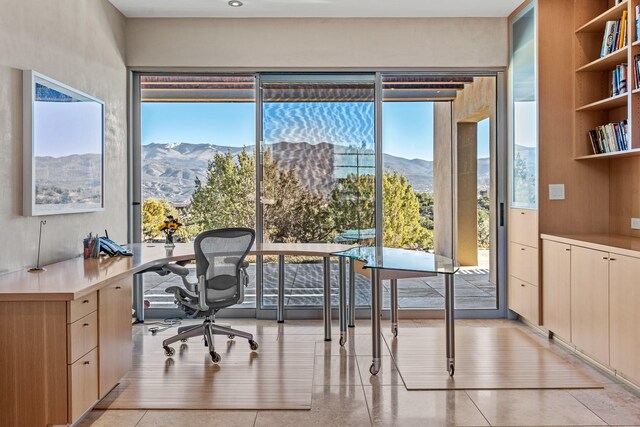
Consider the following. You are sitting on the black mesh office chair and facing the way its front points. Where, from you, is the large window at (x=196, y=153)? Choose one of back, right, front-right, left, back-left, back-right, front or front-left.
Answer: front-right

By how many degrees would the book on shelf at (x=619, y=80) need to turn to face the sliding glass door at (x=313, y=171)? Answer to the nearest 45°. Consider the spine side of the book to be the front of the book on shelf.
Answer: approximately 45° to its right

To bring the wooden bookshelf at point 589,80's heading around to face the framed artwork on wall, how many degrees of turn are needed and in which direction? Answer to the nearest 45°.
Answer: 0° — it already faces it

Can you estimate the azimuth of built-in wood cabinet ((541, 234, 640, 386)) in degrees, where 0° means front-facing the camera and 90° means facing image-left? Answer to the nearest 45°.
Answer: approximately 45°

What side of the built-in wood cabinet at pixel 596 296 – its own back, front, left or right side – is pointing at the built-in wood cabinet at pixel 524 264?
right

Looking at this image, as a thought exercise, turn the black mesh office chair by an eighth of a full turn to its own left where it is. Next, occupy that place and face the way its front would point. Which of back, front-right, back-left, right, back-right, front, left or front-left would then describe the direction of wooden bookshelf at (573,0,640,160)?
back

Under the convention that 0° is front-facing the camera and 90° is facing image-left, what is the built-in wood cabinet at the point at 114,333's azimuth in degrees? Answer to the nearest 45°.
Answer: approximately 315°

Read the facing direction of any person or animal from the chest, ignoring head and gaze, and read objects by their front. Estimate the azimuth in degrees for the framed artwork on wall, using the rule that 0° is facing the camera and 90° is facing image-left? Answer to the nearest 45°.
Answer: approximately 315°

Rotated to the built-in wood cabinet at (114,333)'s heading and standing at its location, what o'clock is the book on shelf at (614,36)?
The book on shelf is roughly at 11 o'clock from the built-in wood cabinet.
